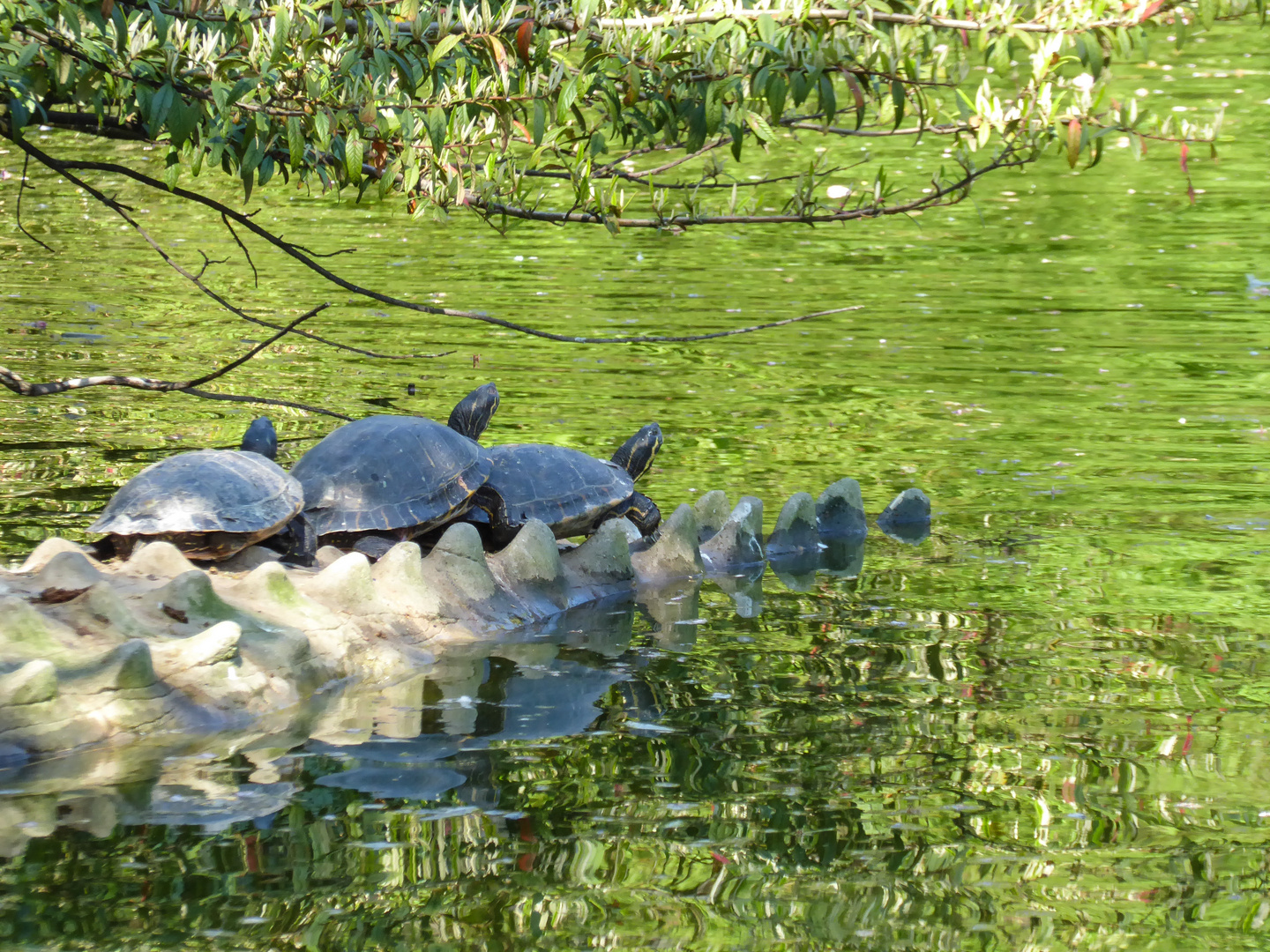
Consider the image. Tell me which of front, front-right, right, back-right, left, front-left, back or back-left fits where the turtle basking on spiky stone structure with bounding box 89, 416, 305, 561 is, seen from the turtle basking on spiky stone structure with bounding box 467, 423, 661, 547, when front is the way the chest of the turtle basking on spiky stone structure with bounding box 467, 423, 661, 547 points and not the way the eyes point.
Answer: back-right

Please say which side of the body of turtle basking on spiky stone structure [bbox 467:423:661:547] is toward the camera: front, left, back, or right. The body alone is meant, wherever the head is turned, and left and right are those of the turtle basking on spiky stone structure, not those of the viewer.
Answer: right

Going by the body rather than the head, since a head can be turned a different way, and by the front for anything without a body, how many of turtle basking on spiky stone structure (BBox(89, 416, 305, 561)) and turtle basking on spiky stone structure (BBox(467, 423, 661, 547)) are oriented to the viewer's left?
0

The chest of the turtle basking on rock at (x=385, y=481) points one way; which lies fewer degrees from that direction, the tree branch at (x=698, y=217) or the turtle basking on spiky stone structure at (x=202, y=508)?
the tree branch

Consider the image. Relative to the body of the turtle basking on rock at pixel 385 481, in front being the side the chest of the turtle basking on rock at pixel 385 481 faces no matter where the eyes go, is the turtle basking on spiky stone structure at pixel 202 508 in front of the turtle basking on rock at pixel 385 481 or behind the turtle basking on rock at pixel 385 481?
behind

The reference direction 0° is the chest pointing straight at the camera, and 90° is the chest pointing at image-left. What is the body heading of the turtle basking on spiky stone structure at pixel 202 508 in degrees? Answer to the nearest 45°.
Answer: approximately 225°

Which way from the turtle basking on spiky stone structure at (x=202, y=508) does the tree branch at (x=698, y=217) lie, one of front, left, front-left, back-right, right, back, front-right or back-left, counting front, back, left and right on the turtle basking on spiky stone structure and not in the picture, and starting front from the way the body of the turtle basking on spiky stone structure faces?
front-right

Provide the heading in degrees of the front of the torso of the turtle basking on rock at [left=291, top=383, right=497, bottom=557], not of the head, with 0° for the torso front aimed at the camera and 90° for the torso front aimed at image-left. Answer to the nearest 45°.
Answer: approximately 225°
